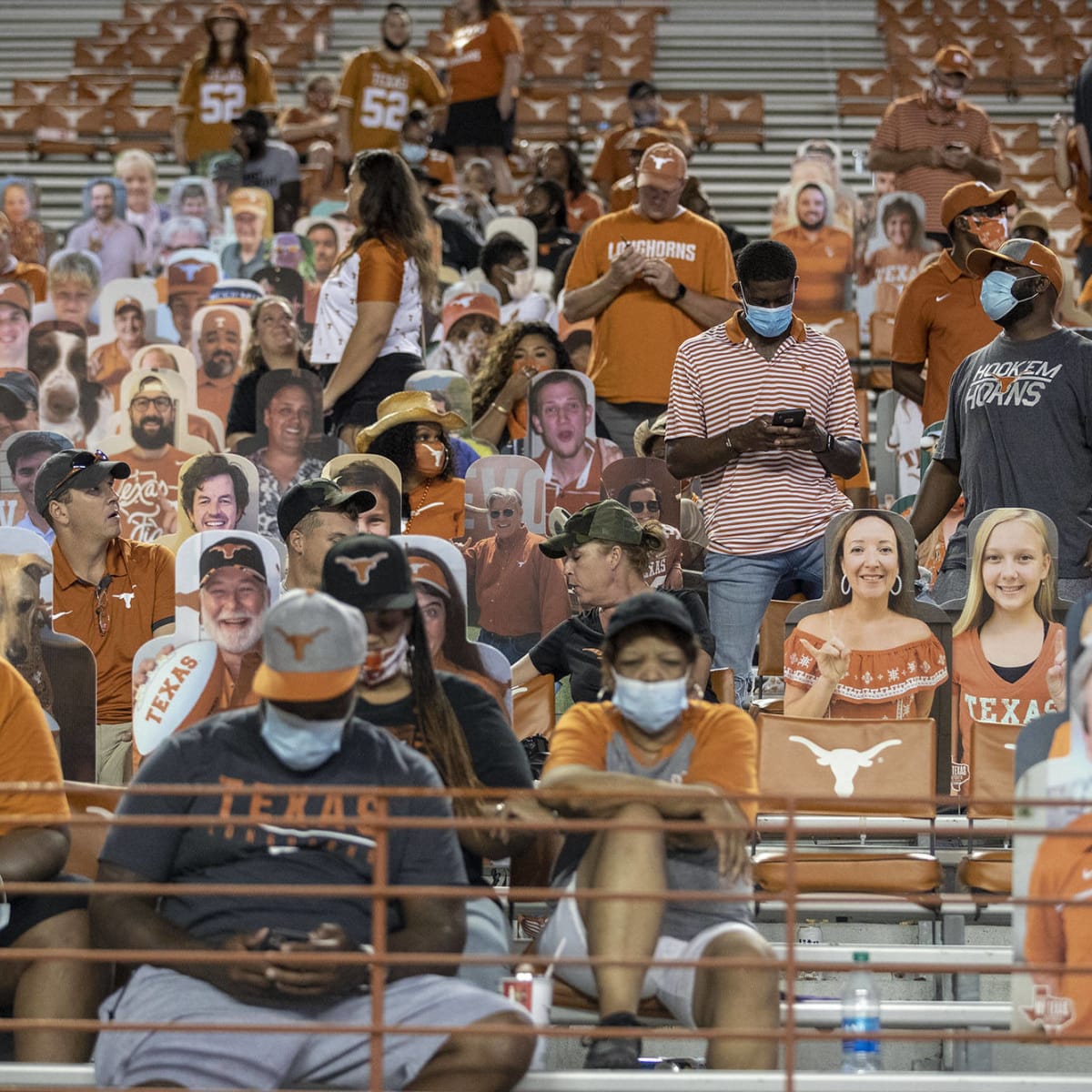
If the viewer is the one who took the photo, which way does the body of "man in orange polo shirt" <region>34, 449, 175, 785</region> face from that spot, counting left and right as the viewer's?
facing the viewer and to the right of the viewer

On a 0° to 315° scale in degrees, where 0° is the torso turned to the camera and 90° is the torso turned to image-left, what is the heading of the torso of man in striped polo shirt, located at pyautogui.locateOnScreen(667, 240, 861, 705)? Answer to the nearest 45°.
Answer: approximately 0°

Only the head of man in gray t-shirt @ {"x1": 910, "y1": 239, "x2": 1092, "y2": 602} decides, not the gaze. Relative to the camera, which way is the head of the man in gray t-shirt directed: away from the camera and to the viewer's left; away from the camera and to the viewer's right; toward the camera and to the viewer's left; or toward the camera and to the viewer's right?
toward the camera and to the viewer's left

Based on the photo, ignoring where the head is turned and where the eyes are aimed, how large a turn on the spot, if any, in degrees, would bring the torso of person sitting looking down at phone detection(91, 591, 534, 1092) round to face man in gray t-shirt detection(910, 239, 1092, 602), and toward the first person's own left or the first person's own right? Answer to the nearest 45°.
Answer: approximately 135° to the first person's own left

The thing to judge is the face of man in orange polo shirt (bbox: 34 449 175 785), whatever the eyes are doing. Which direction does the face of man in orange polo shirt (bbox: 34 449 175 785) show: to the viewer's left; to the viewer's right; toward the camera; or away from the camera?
to the viewer's right

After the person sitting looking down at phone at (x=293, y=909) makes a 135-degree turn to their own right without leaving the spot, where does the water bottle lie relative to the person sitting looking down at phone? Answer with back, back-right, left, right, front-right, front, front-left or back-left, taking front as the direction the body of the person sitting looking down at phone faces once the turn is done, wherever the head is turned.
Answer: back-right

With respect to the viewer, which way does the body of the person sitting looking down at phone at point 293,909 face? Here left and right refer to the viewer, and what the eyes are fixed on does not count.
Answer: facing the viewer

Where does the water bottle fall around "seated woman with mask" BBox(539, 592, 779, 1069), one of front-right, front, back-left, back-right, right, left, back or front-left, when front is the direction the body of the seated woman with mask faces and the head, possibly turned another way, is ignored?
left

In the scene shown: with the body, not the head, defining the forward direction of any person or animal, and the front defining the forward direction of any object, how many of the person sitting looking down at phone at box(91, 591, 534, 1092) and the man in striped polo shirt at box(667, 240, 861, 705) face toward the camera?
2

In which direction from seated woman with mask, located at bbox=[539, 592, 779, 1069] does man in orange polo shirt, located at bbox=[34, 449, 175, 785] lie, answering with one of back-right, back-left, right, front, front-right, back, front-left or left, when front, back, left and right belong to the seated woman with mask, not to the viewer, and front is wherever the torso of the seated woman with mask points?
back-right

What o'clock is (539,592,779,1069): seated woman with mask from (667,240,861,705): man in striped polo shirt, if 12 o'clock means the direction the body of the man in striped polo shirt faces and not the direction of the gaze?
The seated woman with mask is roughly at 12 o'clock from the man in striped polo shirt.
